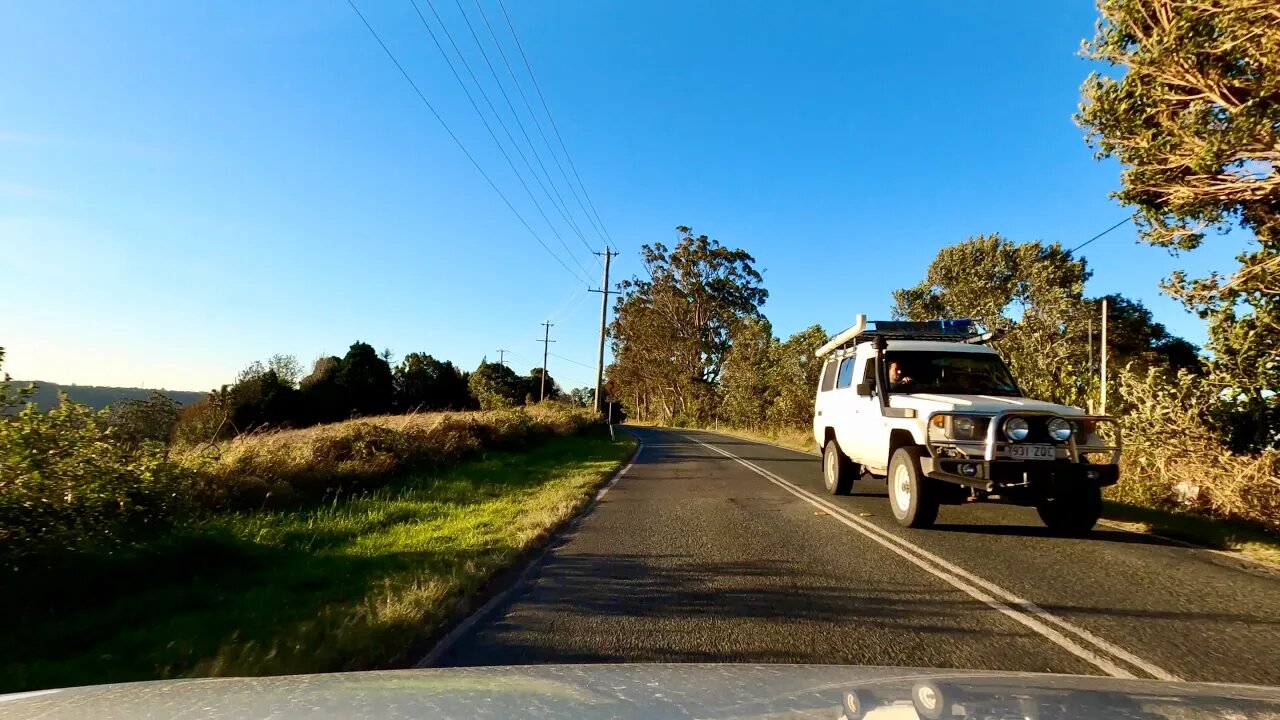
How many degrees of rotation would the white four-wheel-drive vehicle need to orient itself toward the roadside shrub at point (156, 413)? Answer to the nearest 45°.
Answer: approximately 135° to its right

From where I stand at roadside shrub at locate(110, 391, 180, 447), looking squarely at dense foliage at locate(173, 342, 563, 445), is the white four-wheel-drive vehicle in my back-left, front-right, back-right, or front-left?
back-right

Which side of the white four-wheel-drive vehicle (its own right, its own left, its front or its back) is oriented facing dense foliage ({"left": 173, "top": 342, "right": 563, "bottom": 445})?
back

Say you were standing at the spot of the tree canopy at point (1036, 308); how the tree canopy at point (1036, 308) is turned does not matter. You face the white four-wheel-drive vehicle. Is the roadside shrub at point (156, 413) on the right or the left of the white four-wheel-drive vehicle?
right

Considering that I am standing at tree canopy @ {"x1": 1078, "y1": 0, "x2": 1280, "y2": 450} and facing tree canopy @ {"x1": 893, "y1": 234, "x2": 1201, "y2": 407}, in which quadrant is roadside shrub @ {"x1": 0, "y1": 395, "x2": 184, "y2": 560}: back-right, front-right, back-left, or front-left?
back-left

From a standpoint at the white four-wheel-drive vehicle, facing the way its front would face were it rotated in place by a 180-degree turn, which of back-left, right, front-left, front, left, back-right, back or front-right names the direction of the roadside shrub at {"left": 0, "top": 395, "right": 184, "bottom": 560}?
left

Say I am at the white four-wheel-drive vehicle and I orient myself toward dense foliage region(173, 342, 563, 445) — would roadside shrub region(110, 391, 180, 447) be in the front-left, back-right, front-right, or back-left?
front-left

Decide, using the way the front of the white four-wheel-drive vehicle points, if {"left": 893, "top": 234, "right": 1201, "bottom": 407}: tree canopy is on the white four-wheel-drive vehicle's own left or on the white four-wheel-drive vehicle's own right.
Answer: on the white four-wheel-drive vehicle's own left

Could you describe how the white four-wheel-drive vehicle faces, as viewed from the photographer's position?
facing the viewer and to the right of the viewer

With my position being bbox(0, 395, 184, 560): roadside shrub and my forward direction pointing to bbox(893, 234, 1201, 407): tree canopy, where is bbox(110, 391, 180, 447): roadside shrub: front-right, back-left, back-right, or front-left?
front-left
